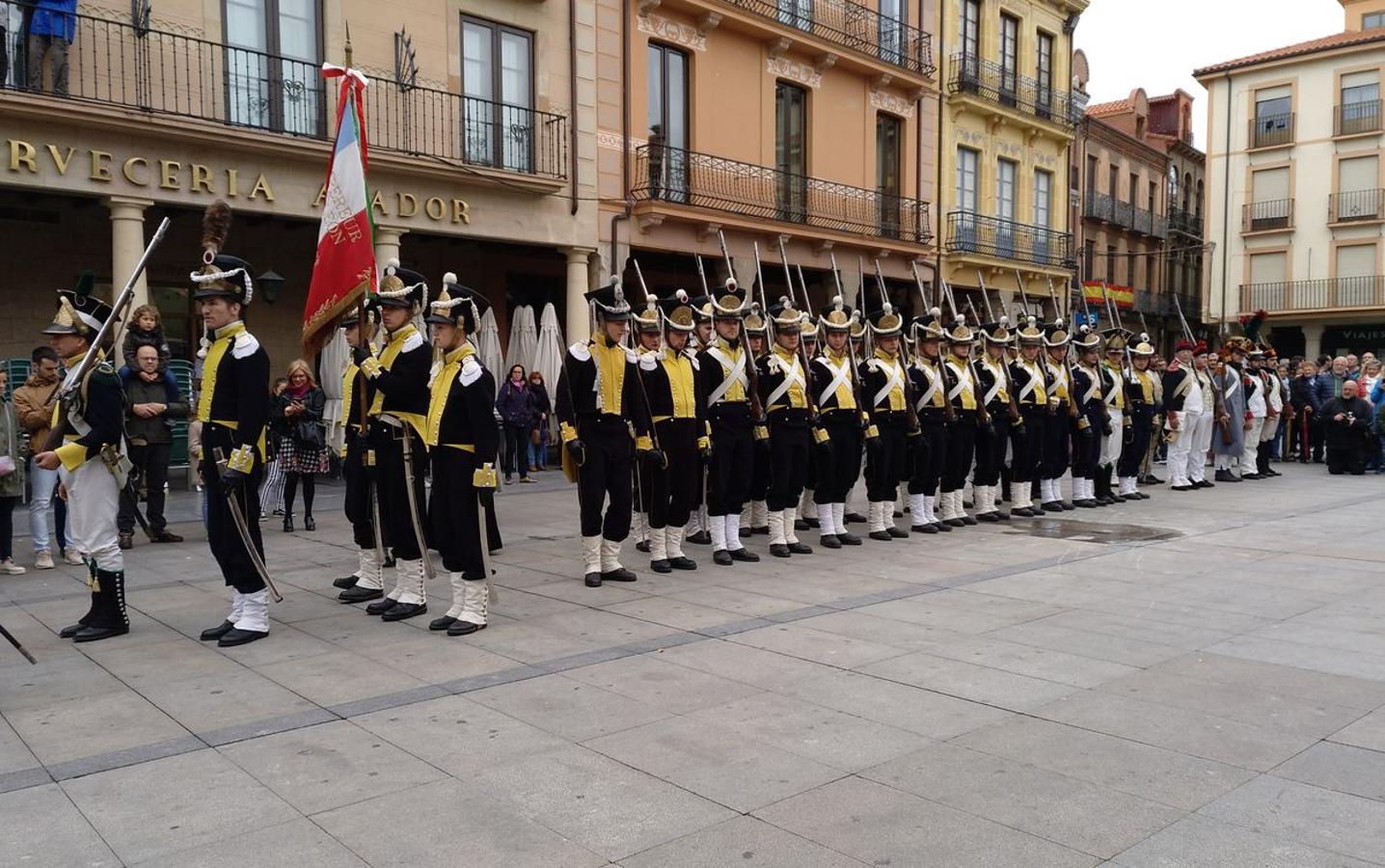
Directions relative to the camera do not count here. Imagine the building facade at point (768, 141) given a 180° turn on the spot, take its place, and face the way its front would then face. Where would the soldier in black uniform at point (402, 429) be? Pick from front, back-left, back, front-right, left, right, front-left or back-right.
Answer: back-left

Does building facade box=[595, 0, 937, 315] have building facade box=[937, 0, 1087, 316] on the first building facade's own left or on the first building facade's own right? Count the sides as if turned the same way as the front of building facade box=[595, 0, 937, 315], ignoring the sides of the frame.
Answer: on the first building facade's own left

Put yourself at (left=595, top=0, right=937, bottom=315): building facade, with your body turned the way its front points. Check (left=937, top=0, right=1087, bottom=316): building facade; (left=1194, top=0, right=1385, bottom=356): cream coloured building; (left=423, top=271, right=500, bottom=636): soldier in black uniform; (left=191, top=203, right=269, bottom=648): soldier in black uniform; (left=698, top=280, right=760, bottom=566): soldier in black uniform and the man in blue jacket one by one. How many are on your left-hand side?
2

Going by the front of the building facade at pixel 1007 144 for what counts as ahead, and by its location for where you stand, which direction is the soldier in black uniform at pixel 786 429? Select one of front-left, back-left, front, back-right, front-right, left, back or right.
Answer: front-right

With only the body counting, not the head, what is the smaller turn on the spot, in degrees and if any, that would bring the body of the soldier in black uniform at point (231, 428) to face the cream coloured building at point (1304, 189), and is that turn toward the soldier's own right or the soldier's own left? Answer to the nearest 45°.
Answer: approximately 180°

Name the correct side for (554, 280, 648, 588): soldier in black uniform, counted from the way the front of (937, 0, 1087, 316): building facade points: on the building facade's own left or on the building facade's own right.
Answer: on the building facade's own right

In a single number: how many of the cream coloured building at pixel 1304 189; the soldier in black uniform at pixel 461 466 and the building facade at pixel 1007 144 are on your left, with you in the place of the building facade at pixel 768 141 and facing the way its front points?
2

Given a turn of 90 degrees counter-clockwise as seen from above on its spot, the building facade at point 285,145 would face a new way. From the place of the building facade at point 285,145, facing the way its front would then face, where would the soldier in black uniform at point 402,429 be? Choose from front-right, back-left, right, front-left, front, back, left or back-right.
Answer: back-right

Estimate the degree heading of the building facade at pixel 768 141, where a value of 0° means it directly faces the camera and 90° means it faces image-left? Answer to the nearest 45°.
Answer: approximately 315°

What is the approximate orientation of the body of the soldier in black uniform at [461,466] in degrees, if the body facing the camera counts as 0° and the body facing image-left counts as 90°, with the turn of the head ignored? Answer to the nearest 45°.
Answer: approximately 45°
